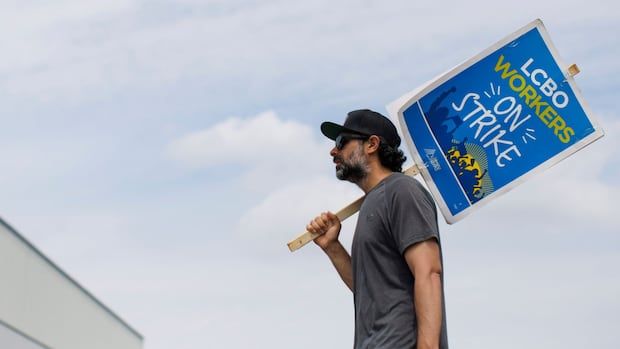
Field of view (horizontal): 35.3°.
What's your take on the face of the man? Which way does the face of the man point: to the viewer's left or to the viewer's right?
to the viewer's left

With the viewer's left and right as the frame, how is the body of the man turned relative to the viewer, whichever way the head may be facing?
facing to the left of the viewer
